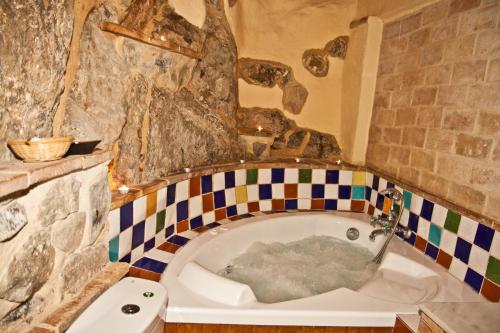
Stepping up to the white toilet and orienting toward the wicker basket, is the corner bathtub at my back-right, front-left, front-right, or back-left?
back-right

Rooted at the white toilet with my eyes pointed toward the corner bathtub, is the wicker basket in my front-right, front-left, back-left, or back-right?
back-left

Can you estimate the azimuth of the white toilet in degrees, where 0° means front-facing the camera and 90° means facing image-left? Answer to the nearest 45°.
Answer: approximately 315°

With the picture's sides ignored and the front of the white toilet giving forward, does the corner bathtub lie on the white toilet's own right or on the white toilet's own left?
on the white toilet's own left
